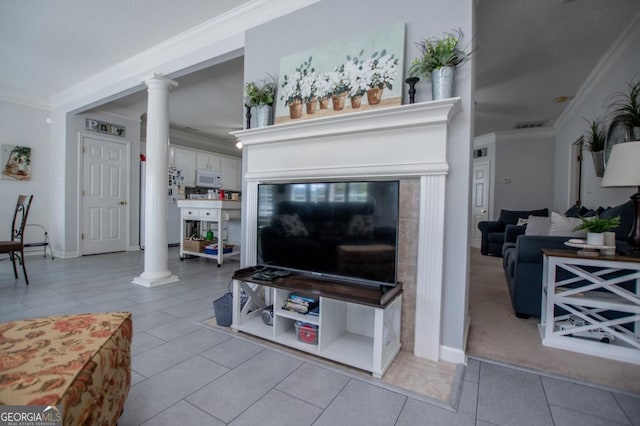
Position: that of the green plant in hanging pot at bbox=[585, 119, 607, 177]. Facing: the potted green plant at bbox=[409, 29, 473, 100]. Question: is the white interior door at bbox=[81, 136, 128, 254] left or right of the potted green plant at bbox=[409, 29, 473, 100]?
right

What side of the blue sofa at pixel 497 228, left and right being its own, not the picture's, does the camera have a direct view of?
front

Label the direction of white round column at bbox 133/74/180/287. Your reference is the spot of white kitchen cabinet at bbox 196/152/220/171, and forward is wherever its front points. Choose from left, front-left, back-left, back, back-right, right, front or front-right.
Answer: front-right

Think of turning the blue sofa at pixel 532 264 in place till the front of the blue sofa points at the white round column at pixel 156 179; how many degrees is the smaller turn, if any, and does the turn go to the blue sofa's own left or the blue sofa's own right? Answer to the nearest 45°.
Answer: approximately 45° to the blue sofa's own left

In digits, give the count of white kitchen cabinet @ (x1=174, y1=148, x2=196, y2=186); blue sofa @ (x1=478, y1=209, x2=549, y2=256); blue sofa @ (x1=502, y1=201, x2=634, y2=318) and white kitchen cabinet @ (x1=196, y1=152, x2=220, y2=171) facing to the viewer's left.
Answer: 1

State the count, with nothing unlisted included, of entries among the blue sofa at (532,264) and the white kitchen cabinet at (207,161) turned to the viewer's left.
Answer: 1

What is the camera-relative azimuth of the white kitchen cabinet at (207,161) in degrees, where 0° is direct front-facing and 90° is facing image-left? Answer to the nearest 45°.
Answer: approximately 315°

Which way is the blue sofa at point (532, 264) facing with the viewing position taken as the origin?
facing to the left of the viewer

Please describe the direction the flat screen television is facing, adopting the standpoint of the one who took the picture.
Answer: facing the viewer and to the left of the viewer

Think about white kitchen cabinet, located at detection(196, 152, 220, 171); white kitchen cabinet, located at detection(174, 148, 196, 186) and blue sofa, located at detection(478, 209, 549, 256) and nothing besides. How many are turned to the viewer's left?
0

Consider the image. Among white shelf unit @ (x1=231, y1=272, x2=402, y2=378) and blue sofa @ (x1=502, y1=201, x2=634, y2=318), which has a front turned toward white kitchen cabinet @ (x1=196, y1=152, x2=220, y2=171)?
the blue sofa

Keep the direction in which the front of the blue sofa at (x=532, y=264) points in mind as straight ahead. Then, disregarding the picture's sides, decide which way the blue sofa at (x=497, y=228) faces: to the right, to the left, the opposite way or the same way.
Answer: to the left

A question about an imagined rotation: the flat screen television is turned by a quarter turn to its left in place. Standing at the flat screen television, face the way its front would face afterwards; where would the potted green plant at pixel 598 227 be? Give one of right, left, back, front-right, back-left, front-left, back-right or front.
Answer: front-left
